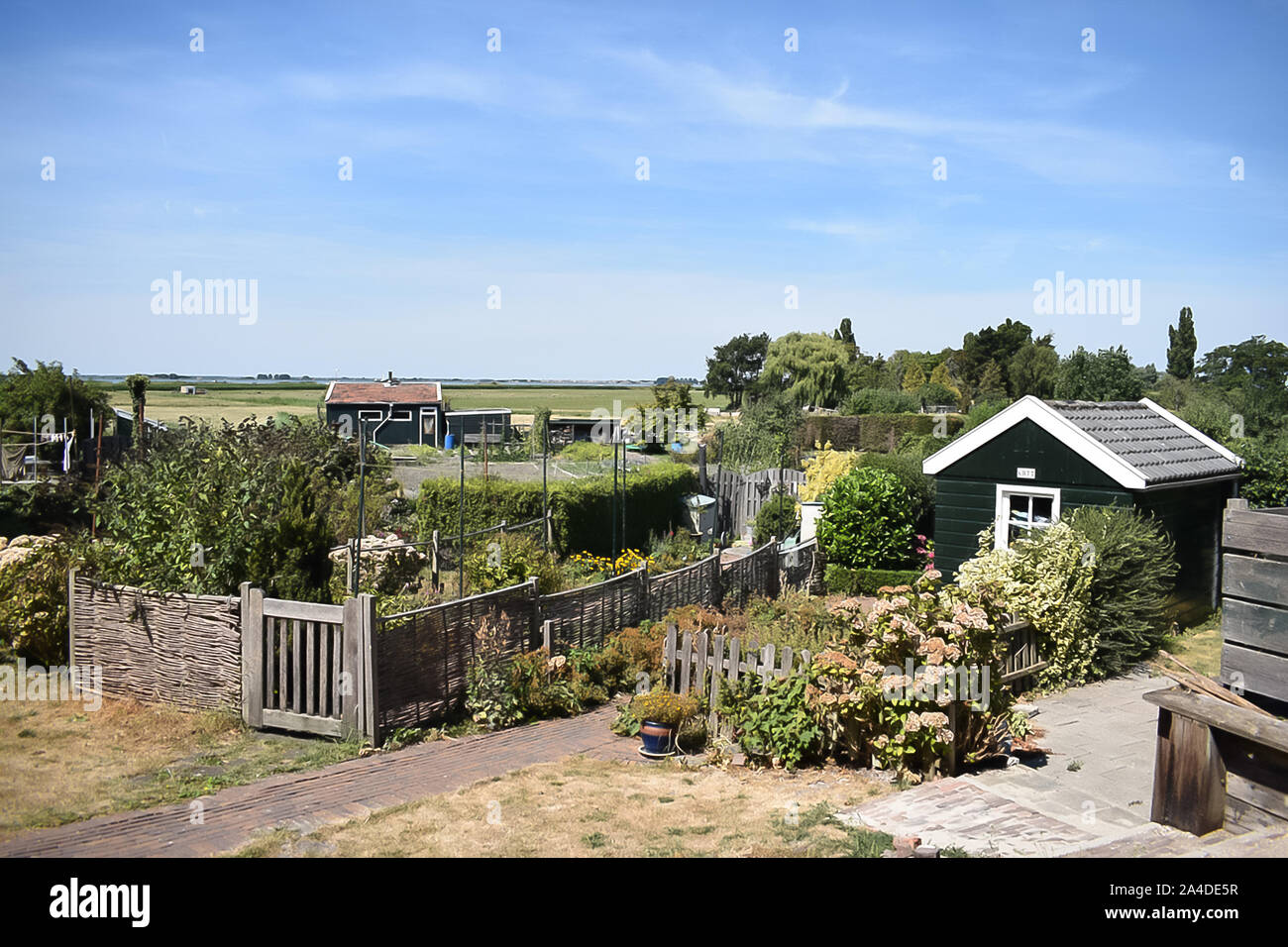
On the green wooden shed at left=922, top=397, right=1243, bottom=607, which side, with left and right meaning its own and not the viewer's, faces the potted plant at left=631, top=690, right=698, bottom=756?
front

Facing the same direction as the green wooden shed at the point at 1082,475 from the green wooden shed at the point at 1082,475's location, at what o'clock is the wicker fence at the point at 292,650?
The wicker fence is roughly at 12 o'clock from the green wooden shed.

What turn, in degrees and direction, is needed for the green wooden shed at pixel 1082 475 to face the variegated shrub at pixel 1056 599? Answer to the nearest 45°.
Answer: approximately 45° to its left

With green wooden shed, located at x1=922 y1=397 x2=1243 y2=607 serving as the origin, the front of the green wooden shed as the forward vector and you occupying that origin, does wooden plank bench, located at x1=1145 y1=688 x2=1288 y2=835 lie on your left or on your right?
on your left

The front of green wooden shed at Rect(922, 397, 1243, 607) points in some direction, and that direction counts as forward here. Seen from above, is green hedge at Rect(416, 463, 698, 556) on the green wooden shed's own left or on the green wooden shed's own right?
on the green wooden shed's own right

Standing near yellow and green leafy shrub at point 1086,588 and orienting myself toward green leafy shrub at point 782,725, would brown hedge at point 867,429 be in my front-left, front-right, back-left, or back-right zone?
back-right

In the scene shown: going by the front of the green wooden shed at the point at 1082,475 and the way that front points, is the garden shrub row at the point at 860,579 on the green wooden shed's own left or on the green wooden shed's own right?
on the green wooden shed's own right

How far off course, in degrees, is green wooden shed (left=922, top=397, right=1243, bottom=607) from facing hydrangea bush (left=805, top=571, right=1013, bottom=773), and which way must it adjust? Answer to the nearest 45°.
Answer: approximately 45° to its left

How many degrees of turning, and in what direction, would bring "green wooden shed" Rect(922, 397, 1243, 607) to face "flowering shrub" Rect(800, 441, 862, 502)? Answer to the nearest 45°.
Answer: approximately 90° to its right

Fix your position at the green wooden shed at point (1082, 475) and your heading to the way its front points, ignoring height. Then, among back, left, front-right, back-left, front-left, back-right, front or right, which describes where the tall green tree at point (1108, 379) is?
back-right

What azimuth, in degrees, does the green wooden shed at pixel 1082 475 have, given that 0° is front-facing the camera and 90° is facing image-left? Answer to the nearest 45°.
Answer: approximately 45°

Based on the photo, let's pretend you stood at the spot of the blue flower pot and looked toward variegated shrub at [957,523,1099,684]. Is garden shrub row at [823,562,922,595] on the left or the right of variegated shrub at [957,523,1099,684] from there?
left
